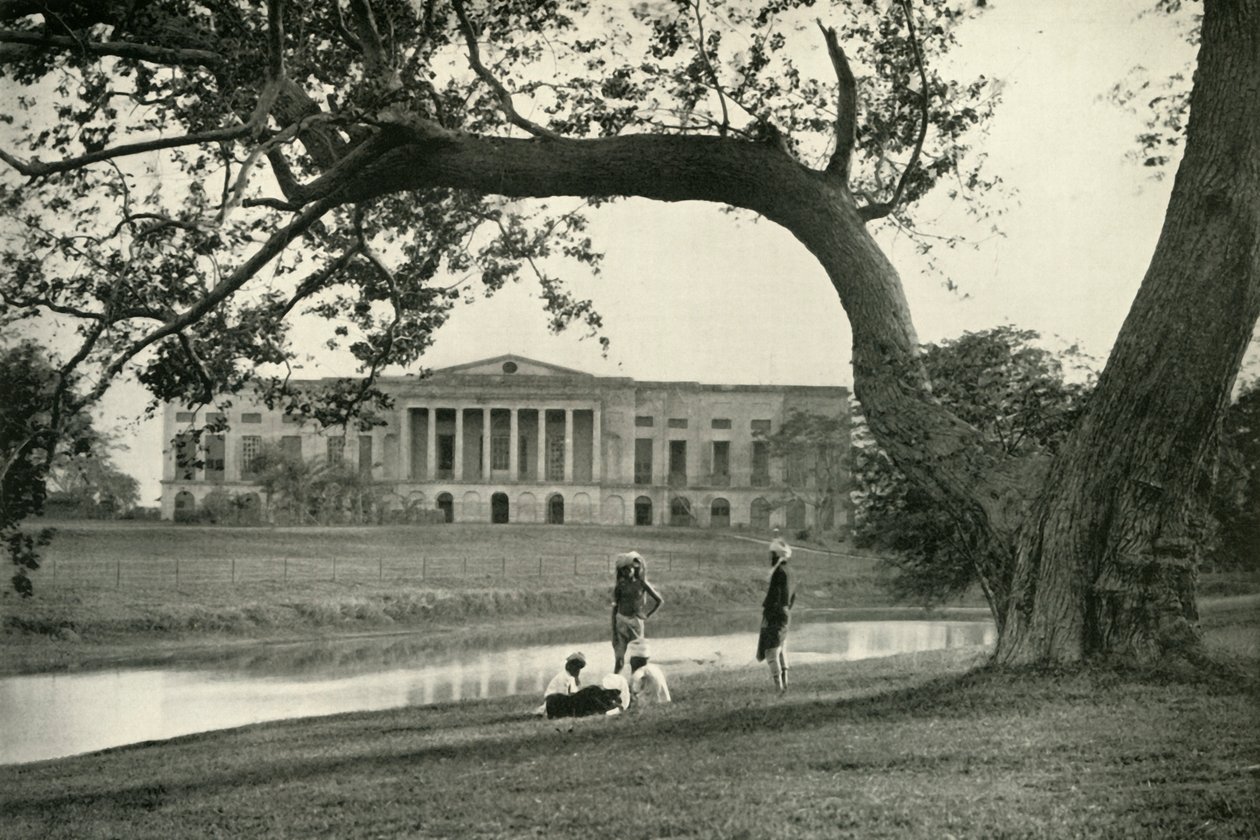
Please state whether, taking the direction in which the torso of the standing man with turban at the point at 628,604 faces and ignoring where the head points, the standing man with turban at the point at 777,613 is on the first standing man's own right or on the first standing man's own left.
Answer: on the first standing man's own left

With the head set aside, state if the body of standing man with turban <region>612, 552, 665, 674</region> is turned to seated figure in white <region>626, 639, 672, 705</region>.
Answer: yes

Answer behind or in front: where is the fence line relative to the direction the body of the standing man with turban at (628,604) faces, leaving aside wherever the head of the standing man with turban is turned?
behind

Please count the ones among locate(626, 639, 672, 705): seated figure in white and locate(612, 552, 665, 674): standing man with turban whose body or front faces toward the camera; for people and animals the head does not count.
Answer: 1
